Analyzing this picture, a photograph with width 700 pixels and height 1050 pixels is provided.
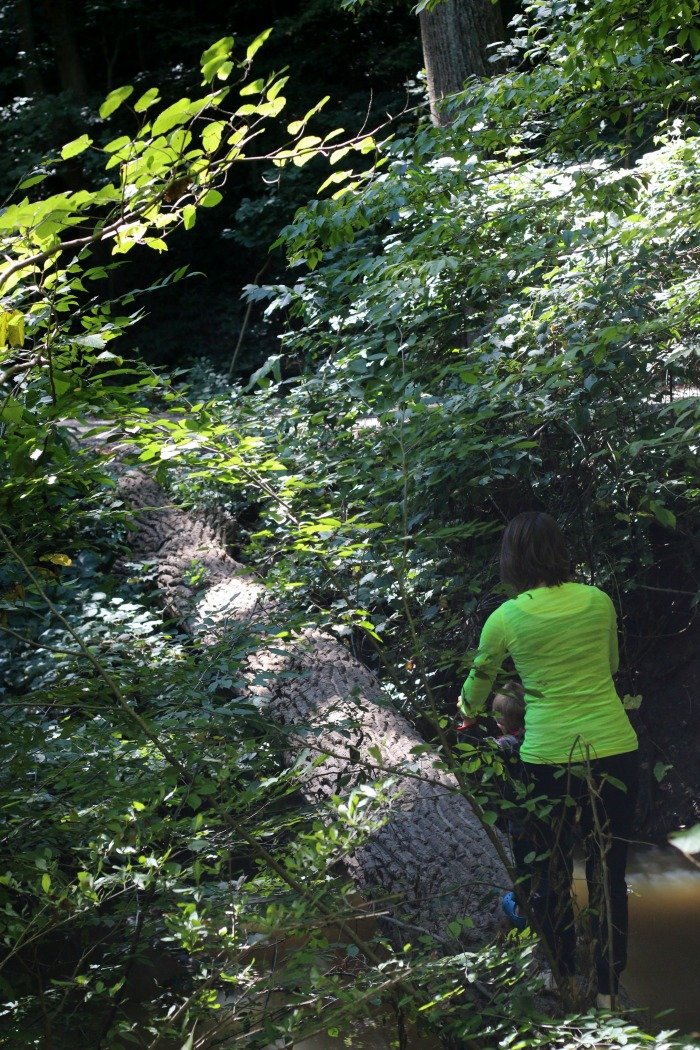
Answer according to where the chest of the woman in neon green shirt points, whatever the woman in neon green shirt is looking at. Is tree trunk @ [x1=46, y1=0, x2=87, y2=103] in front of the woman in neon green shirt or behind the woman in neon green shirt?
in front

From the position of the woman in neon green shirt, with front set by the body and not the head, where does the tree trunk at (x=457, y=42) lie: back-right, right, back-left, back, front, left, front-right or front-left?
front-right

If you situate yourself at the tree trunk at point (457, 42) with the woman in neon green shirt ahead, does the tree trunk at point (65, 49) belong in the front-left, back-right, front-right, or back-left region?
back-right

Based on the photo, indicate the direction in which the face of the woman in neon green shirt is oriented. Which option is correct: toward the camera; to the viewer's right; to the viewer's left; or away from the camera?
away from the camera

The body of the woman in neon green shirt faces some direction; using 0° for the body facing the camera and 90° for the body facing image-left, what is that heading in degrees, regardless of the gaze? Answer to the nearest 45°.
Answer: approximately 135°
